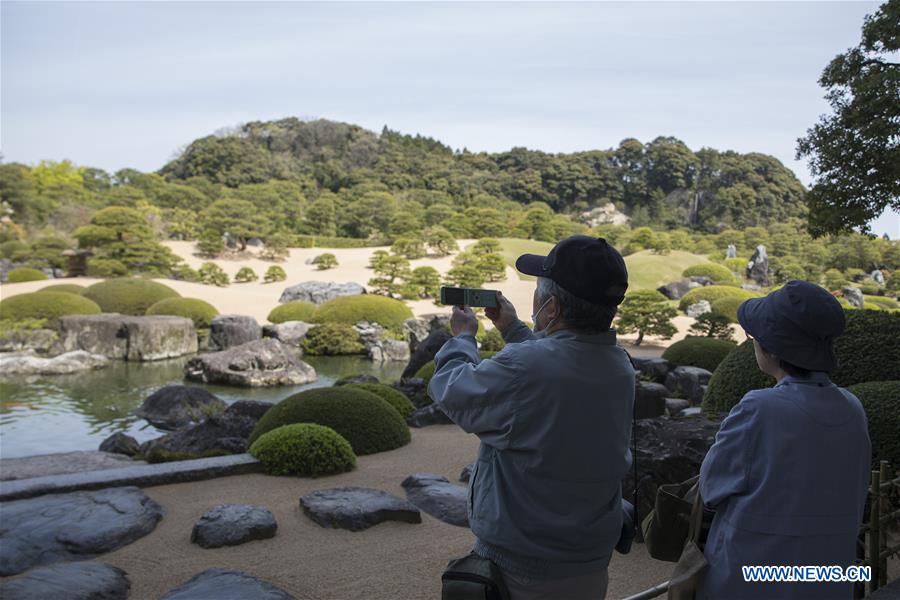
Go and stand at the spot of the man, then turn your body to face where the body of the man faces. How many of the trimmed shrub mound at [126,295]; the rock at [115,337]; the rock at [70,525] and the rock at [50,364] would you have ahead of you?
4

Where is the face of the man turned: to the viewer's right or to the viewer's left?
to the viewer's left

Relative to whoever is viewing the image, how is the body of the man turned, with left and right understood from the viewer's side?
facing away from the viewer and to the left of the viewer

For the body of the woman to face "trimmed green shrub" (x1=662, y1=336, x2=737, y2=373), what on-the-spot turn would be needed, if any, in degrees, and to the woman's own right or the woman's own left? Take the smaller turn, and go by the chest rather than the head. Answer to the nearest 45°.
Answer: approximately 45° to the woman's own right

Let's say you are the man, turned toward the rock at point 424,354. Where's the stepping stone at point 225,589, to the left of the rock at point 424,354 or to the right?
left

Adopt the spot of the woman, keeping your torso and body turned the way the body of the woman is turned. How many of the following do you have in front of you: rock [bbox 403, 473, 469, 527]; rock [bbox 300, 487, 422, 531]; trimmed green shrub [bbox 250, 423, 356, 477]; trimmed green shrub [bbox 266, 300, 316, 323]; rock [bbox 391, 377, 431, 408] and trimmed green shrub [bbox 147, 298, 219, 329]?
6

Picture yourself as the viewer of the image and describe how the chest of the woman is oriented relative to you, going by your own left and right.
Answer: facing away from the viewer and to the left of the viewer

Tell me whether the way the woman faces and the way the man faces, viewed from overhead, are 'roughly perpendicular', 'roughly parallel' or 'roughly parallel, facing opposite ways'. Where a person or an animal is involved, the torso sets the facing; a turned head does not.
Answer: roughly parallel

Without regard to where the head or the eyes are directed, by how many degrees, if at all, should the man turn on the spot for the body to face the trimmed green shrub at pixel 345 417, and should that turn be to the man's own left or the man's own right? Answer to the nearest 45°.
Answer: approximately 45° to the man's own right

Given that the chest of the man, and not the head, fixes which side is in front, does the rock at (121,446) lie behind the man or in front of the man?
in front

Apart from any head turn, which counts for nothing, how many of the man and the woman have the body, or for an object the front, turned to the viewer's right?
0

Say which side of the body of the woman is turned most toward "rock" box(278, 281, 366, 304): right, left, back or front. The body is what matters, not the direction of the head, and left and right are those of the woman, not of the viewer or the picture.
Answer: front

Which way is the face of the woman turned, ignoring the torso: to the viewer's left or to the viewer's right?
to the viewer's left

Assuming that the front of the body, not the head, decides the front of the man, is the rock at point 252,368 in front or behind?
in front

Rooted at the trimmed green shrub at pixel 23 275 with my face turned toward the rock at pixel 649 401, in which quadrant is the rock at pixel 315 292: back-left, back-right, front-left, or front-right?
front-left

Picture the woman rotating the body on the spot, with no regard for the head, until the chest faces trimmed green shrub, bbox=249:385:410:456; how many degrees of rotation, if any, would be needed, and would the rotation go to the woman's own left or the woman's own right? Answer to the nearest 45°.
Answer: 0° — they already face it

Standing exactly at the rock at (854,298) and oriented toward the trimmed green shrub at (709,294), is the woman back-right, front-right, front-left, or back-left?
front-left
